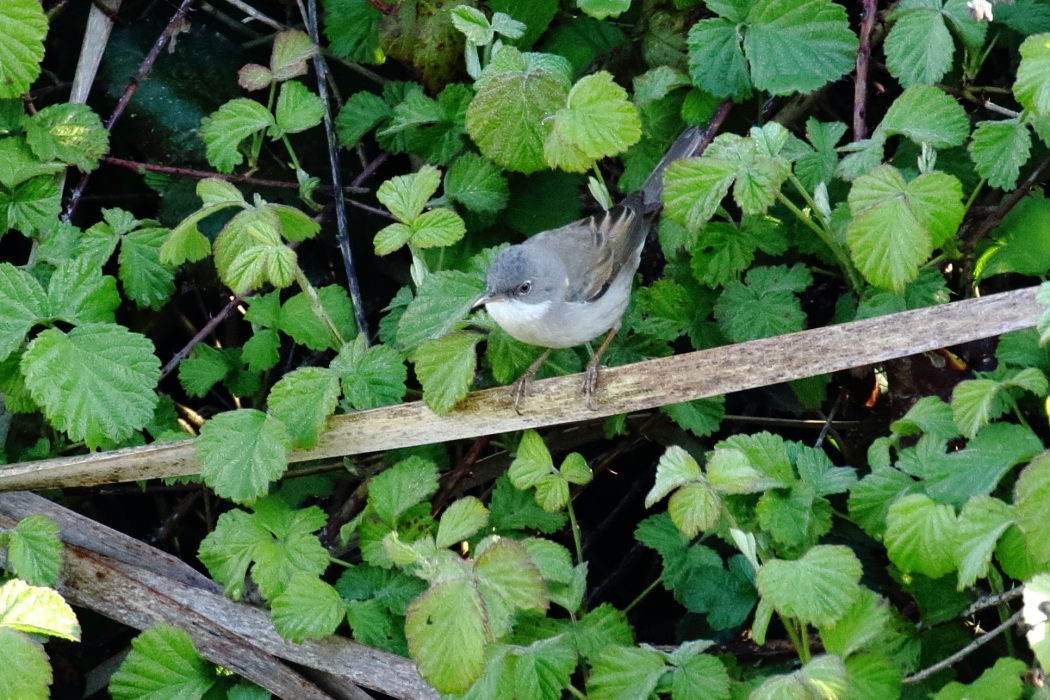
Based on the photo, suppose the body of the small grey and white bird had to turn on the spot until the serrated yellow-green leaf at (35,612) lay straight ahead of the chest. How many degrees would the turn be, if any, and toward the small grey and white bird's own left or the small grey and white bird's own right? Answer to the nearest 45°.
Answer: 0° — it already faces it

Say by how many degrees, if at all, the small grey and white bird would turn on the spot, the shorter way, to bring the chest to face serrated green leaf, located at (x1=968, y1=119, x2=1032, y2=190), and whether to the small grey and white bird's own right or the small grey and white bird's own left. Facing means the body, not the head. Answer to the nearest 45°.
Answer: approximately 135° to the small grey and white bird's own left

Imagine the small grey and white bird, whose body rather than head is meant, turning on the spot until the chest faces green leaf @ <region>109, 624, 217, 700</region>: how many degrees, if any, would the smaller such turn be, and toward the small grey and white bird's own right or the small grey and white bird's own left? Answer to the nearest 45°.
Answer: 0° — it already faces it

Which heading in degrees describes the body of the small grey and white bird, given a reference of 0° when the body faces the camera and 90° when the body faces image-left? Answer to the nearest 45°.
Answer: approximately 45°

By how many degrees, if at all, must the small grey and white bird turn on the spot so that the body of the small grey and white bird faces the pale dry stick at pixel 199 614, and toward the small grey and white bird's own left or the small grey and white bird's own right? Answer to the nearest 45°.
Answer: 0° — it already faces it

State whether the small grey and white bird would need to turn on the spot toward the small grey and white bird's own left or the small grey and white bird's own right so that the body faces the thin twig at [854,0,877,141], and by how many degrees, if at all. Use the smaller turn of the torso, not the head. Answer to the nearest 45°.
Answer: approximately 180°

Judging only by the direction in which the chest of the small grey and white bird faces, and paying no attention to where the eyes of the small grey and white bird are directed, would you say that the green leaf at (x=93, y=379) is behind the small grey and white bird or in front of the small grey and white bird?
in front

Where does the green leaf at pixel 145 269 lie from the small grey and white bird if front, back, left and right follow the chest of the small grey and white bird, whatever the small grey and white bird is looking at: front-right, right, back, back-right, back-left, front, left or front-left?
front-right

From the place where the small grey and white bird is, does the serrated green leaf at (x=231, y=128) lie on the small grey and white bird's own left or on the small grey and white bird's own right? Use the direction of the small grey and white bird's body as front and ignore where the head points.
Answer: on the small grey and white bird's own right
